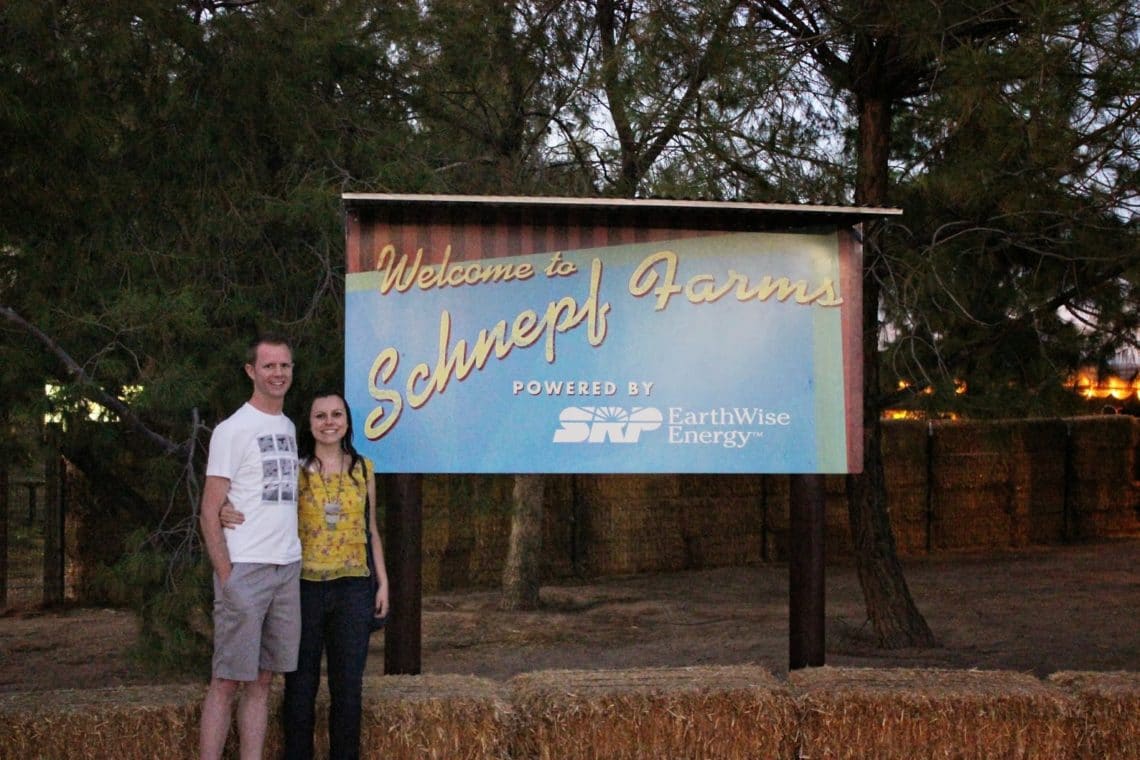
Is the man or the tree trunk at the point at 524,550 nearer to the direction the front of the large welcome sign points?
the man

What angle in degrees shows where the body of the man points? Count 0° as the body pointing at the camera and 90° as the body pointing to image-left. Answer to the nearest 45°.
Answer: approximately 315°

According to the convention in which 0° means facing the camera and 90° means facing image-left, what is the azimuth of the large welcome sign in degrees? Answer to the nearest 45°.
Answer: approximately 0°

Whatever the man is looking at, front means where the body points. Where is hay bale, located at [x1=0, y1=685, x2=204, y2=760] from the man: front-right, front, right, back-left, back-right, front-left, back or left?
back

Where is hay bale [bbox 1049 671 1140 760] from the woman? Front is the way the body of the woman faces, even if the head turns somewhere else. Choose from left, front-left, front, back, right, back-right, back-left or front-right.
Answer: left

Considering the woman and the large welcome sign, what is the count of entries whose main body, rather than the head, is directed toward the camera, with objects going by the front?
2

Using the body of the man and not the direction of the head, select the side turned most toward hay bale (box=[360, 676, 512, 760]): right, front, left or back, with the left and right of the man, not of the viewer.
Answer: left

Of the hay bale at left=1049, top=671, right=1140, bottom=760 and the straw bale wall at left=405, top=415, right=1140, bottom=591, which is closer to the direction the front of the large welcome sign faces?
the hay bale
